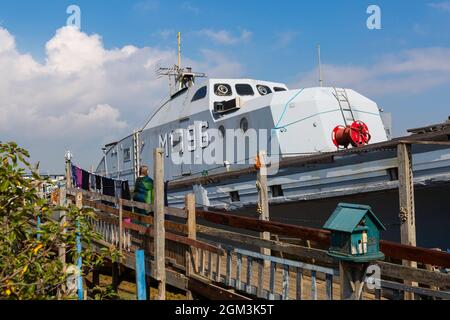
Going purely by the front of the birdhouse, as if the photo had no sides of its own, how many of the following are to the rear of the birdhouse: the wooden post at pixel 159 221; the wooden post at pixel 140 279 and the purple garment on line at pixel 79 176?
3

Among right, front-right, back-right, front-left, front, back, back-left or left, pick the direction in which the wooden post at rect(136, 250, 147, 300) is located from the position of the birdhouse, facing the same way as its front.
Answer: back

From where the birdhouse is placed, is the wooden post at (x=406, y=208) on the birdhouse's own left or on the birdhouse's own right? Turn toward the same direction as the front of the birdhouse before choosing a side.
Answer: on the birdhouse's own left

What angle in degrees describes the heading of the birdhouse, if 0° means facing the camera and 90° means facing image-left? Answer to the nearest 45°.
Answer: approximately 315°

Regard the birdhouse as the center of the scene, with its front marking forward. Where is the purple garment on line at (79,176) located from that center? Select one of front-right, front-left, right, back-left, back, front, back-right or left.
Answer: back

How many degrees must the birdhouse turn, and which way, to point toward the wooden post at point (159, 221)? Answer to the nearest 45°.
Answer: approximately 180°

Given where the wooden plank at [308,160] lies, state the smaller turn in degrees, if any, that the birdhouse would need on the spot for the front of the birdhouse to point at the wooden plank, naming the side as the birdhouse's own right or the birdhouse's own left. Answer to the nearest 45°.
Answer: approximately 135° to the birdhouse's own left
